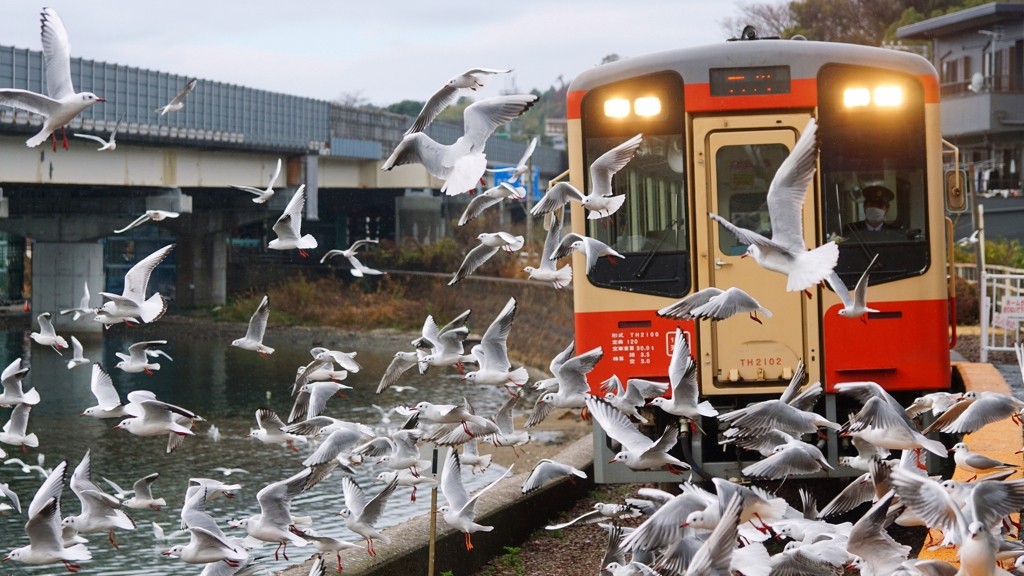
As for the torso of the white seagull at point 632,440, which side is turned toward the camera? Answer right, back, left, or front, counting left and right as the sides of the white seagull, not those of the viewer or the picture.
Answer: left

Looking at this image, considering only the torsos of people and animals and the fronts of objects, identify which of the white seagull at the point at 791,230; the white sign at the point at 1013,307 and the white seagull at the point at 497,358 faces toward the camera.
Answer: the white sign

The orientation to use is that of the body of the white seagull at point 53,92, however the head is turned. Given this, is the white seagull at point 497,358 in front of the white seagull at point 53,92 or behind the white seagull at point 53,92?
in front

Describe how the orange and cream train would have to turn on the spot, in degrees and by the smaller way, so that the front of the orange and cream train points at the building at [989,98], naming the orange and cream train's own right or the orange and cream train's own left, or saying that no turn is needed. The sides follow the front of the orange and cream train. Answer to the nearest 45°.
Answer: approximately 180°

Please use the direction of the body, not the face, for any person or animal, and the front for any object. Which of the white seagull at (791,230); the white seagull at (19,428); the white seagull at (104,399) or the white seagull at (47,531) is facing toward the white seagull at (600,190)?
the white seagull at (791,230)

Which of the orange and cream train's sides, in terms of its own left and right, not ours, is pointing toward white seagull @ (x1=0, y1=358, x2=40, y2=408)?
right

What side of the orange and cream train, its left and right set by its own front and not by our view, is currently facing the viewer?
front

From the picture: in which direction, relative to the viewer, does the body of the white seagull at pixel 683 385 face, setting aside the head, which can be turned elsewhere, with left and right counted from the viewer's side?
facing to the left of the viewer

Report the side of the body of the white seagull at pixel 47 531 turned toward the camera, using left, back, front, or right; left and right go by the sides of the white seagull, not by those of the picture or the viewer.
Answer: left

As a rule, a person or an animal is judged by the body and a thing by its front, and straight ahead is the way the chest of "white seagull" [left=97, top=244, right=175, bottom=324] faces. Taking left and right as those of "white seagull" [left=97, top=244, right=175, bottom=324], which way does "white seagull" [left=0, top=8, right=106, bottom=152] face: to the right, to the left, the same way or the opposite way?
the opposite way

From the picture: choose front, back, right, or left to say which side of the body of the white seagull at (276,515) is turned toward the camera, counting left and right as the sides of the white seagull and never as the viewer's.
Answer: left

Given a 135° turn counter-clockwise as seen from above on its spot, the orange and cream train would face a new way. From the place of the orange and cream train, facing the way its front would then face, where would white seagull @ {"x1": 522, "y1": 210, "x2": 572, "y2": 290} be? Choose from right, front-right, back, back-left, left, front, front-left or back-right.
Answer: back-left
